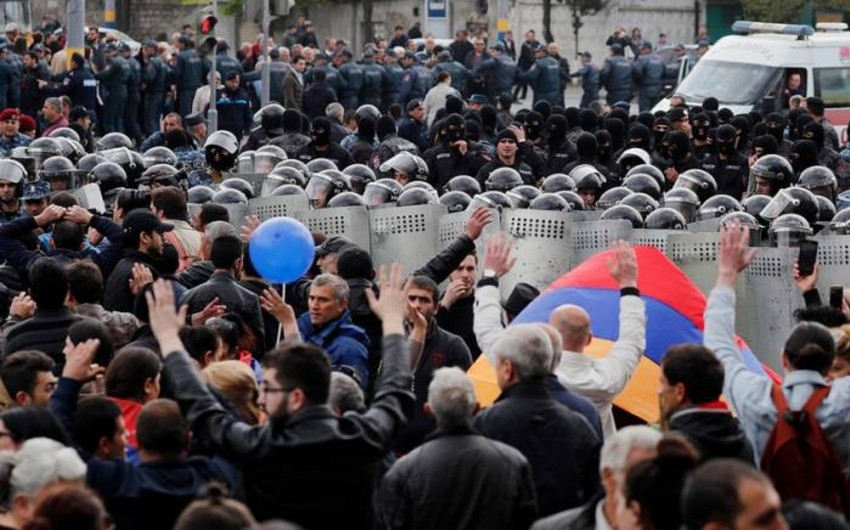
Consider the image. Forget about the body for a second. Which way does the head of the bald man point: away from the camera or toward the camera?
away from the camera

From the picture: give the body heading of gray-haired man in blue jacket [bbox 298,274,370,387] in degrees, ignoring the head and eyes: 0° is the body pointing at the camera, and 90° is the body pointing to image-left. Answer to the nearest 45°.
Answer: approximately 45°

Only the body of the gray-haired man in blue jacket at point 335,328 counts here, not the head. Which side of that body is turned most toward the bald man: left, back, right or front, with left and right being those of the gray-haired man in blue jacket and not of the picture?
left

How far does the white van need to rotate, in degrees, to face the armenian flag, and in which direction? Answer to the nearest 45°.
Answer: approximately 45° to its left

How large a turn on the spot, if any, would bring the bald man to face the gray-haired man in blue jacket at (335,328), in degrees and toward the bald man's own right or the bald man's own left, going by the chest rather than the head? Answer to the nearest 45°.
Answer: approximately 45° to the bald man's own left

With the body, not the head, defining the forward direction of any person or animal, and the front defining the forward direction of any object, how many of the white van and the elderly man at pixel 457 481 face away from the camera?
1

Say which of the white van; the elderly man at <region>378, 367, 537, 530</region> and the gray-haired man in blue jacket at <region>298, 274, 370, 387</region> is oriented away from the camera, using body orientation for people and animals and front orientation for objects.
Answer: the elderly man at <region>378, 367, 537, 530</region>

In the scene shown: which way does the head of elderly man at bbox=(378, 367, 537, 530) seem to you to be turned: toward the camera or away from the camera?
away from the camera

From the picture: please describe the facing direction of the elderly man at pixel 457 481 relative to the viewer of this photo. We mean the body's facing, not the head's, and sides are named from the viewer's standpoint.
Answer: facing away from the viewer

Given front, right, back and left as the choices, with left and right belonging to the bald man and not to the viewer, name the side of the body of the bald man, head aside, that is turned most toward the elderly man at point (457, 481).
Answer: back

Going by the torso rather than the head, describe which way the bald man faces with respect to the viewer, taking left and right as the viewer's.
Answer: facing away from the viewer

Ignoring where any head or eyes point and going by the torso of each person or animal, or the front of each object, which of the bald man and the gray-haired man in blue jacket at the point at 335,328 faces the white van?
the bald man
